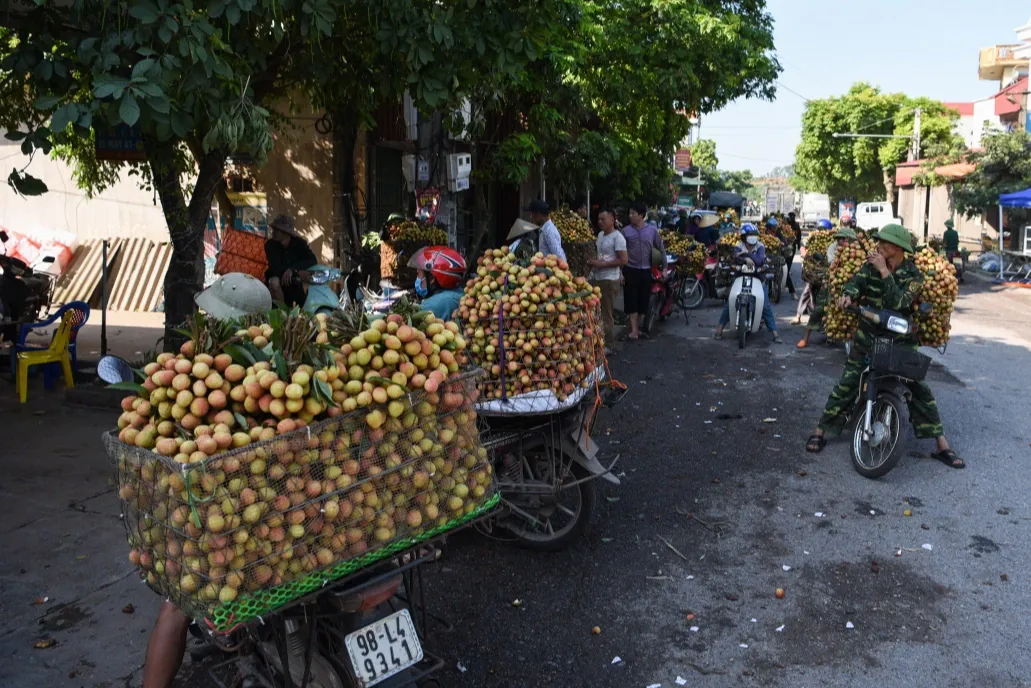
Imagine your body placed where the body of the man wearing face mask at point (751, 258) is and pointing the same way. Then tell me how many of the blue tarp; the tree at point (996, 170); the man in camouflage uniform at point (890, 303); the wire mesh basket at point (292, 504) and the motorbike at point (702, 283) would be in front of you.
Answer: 2

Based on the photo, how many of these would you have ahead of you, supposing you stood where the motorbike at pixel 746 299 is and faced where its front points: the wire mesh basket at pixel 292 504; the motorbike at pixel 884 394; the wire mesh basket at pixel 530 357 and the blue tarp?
3

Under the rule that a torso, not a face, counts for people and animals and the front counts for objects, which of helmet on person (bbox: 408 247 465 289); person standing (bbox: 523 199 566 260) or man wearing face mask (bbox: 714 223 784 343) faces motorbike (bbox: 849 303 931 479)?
the man wearing face mask

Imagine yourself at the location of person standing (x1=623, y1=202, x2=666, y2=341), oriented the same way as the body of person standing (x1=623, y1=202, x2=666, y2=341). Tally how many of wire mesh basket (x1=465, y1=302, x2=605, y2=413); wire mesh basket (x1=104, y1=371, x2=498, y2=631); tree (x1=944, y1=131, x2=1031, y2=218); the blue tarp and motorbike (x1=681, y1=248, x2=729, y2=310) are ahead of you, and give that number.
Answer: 2

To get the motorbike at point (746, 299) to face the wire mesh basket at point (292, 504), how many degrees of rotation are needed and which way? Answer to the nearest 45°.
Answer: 0° — it already faces it

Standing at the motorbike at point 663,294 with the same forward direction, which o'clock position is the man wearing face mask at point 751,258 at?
The man wearing face mask is roughly at 9 o'clock from the motorbike.
